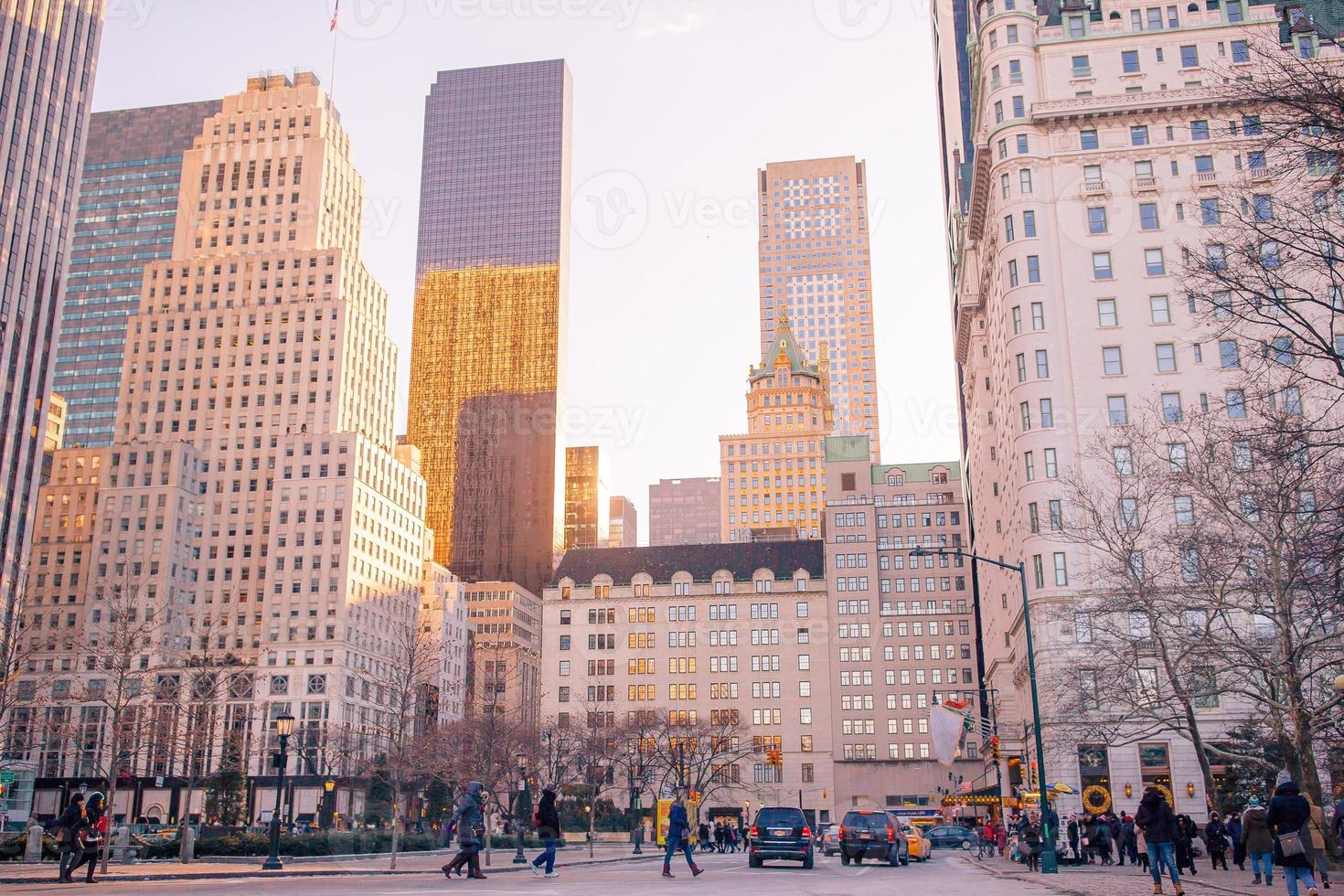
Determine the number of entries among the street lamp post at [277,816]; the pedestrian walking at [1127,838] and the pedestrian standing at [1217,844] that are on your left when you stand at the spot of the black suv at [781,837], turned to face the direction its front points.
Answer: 1

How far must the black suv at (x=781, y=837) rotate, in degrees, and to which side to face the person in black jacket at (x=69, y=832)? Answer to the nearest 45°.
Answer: approximately 135° to its left

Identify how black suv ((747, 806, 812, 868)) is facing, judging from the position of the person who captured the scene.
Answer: facing away from the viewer
